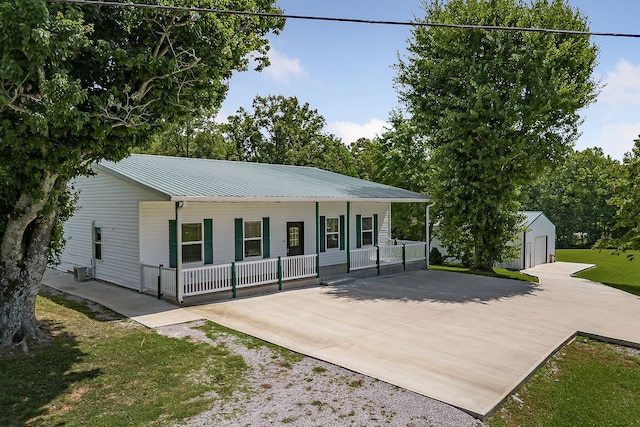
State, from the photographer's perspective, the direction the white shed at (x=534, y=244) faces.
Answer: facing the viewer and to the right of the viewer

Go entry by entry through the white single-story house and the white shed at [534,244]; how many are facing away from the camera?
0

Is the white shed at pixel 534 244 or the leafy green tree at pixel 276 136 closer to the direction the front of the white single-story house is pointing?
the white shed

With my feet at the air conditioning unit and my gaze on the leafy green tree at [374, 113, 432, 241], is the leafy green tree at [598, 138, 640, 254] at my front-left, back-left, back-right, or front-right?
front-right

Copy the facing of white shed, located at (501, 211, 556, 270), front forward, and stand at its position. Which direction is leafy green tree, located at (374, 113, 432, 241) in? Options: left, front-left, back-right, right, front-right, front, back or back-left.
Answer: right

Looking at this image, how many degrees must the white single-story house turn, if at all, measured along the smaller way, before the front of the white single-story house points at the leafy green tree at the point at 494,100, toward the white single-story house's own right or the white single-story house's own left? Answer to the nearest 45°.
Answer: approximately 45° to the white single-story house's own left

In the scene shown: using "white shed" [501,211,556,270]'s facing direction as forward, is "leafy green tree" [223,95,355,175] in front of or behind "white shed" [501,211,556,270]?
behind
